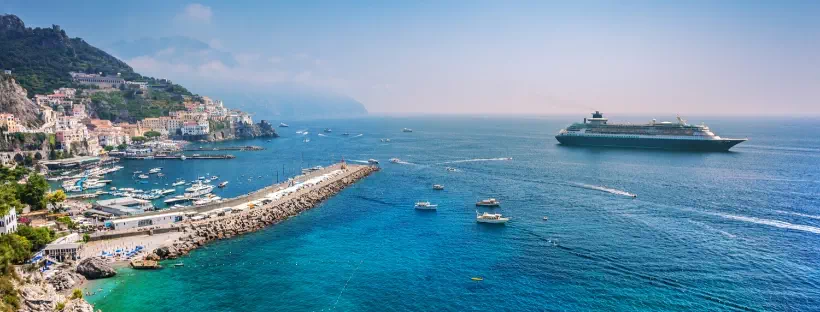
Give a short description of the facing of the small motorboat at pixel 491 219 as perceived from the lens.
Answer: facing to the right of the viewer

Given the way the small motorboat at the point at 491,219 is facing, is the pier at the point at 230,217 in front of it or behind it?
behind

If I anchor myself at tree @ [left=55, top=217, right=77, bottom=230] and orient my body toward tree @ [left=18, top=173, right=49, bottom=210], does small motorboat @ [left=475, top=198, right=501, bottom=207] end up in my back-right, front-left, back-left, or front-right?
back-right

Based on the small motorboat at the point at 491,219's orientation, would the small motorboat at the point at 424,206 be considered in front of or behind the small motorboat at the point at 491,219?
behind

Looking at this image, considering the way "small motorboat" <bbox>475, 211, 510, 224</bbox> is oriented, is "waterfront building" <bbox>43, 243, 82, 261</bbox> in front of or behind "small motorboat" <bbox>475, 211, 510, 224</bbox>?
behind

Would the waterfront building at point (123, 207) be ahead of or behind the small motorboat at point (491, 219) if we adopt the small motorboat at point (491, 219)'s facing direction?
behind

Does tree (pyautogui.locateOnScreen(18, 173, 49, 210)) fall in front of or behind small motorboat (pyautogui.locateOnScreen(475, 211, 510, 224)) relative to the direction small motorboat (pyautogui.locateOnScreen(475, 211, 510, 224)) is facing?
behind

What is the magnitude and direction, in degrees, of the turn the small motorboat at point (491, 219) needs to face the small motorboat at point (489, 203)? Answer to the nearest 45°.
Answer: approximately 90° to its left
